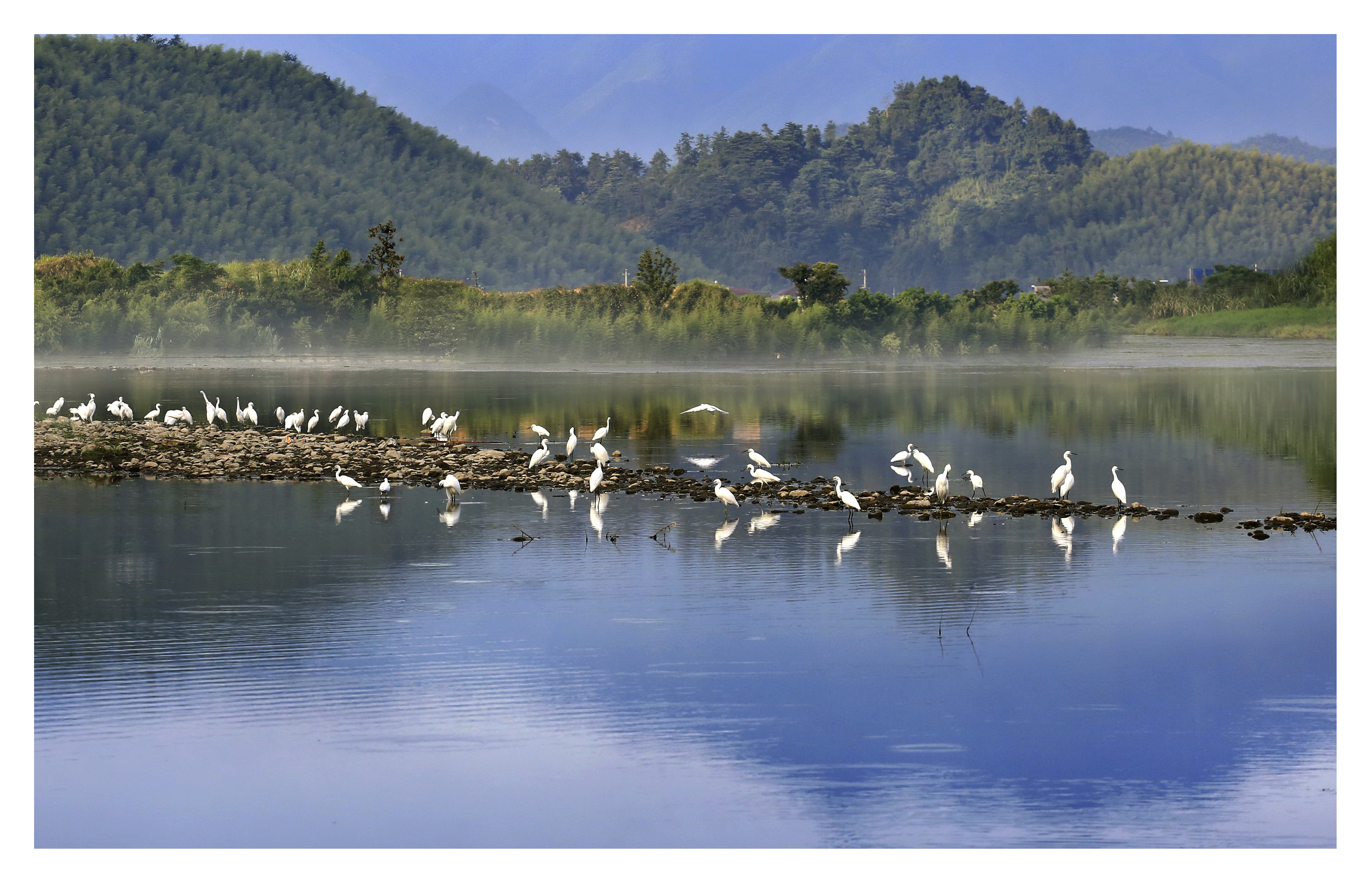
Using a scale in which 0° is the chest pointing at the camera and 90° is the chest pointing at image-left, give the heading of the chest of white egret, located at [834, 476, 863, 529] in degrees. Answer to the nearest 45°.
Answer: approximately 90°

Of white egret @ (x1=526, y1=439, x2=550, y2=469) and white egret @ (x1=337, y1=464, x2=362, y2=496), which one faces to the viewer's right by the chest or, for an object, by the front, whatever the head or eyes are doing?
white egret @ (x1=526, y1=439, x2=550, y2=469)

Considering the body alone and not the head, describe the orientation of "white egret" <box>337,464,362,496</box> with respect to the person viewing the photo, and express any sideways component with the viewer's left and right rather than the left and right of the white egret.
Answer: facing to the left of the viewer

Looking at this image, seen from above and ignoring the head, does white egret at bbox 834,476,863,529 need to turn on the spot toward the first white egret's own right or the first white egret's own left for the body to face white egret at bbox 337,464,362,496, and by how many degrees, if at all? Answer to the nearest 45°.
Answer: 0° — it already faces it

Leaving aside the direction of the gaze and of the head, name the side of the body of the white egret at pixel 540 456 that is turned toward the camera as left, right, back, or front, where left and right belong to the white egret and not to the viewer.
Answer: right

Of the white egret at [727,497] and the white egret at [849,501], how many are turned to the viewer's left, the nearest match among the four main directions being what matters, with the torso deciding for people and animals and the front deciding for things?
2

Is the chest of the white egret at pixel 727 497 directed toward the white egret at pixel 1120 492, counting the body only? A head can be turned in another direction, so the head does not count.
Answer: no

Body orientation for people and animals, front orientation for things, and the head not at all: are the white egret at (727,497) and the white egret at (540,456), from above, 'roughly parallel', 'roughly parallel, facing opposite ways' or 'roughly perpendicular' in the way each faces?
roughly parallel, facing opposite ways

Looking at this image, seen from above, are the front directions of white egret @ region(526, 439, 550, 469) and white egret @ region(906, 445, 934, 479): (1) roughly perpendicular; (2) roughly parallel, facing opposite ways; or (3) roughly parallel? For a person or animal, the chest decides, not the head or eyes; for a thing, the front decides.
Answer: roughly parallel, facing opposite ways

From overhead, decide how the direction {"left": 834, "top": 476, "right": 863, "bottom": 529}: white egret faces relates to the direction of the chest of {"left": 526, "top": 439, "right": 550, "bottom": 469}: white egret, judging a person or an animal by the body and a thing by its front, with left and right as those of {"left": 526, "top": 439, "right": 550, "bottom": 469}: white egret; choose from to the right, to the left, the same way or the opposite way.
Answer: the opposite way

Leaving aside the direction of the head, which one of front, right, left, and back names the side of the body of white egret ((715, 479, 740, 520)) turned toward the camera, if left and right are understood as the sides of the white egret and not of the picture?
left

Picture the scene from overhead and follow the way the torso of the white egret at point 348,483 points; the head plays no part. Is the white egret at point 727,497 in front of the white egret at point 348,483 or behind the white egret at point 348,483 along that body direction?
behind

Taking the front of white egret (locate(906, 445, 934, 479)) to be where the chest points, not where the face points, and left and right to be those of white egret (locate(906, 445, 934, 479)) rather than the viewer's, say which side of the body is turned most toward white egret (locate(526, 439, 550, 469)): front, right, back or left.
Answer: front

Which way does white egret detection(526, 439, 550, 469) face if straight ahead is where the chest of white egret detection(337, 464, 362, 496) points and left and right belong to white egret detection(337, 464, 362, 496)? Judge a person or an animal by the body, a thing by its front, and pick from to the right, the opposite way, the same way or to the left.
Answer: the opposite way

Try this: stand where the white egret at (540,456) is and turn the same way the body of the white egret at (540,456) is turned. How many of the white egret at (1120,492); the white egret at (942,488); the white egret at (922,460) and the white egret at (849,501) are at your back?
0

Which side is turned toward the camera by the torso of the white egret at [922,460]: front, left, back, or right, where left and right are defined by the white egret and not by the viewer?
left

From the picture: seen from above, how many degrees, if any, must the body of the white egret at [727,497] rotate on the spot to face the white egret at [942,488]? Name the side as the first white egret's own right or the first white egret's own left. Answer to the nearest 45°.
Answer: approximately 180°

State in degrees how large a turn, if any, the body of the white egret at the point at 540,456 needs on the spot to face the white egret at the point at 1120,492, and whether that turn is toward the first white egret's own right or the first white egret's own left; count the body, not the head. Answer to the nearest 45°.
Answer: approximately 45° to the first white egret's own right

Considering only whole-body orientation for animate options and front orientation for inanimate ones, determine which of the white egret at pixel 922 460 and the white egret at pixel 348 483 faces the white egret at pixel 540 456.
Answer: the white egret at pixel 922 460
